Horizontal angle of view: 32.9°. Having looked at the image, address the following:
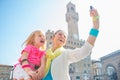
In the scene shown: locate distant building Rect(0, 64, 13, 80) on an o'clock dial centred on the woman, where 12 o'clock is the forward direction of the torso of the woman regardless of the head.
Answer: The distant building is roughly at 4 o'clock from the woman.

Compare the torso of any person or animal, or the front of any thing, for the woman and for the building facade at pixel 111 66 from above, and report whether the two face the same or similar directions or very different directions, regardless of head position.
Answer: same or similar directions

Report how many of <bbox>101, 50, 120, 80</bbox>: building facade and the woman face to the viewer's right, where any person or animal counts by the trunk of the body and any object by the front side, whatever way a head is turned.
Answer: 0

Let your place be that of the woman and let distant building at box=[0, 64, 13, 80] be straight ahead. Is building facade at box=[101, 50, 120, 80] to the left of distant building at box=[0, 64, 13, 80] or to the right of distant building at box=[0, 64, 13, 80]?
right

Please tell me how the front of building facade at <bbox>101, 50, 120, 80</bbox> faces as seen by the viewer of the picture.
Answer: facing the viewer and to the left of the viewer

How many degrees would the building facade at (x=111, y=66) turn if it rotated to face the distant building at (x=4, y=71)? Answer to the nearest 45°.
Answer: approximately 45° to its right

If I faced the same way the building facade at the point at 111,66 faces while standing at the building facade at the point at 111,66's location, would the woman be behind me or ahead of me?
ahead
